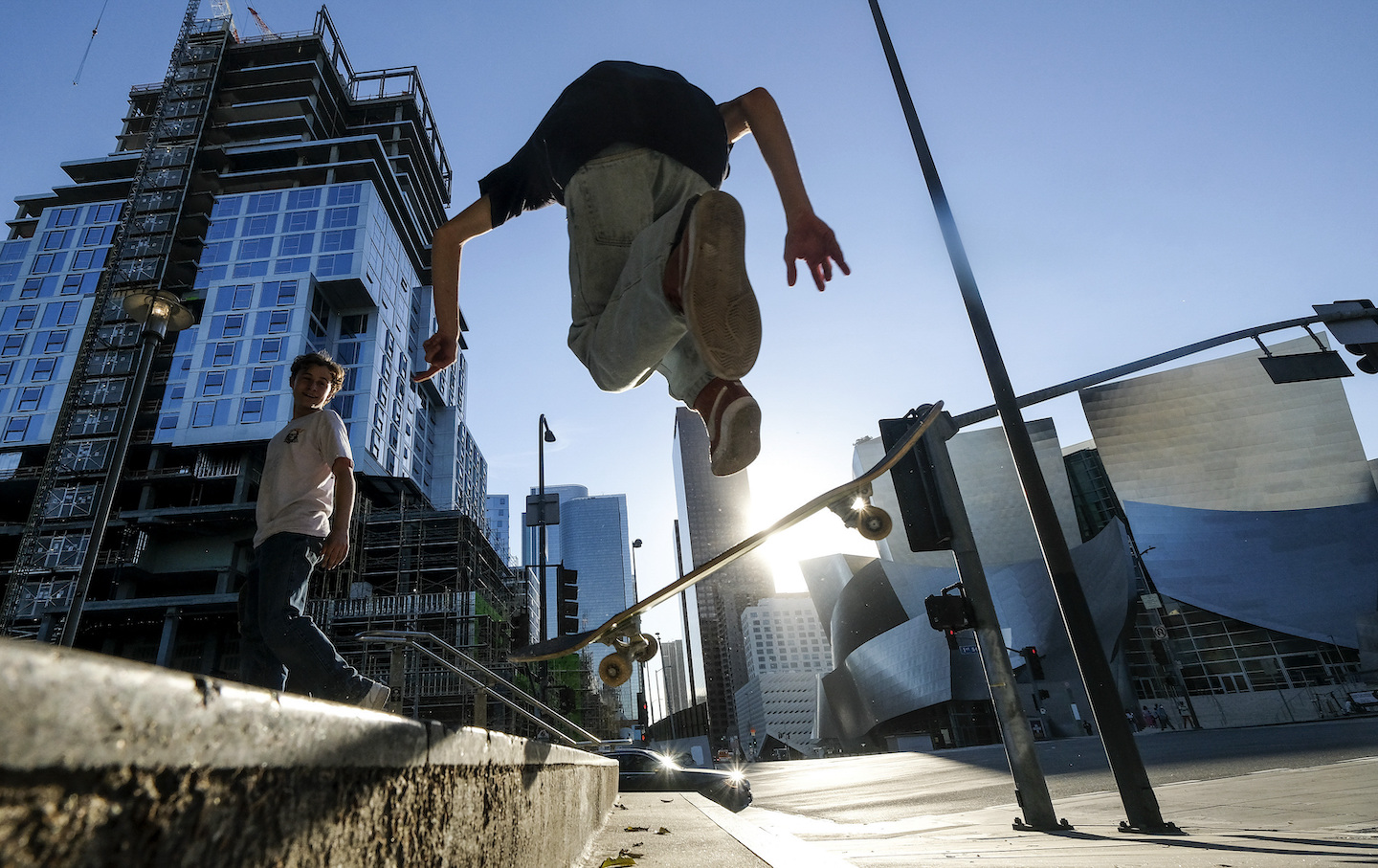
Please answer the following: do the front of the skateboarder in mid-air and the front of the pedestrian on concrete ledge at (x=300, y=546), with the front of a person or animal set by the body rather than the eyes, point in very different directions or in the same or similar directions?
very different directions

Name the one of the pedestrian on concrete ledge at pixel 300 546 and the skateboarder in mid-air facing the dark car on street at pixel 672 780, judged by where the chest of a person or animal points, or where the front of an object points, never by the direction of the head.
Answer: the skateboarder in mid-air

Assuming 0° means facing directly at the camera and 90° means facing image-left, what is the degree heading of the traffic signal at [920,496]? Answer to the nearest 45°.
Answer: approximately 180°

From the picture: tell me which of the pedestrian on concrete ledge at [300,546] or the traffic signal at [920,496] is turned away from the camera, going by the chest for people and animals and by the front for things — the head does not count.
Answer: the traffic signal

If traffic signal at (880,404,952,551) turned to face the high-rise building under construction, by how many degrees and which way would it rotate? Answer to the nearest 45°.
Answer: approximately 45° to its left

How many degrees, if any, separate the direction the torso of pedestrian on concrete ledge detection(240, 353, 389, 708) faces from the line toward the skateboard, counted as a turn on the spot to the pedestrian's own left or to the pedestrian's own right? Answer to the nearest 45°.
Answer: approximately 90° to the pedestrian's own left

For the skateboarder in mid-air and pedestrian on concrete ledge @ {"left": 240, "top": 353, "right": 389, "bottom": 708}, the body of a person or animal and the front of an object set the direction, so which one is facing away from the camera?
the skateboarder in mid-air

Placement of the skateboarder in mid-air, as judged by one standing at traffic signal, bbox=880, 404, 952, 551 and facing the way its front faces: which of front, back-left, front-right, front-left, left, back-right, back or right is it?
back

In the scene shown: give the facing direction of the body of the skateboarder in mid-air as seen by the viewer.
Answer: away from the camera

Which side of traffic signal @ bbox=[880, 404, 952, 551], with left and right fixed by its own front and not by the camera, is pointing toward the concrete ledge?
back
